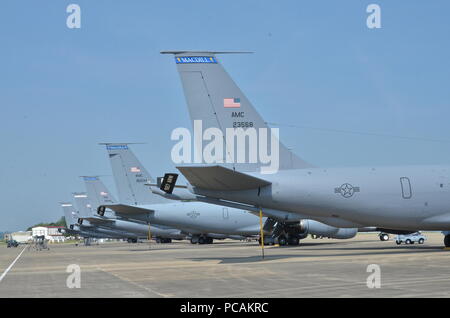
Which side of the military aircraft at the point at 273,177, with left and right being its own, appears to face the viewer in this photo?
right
